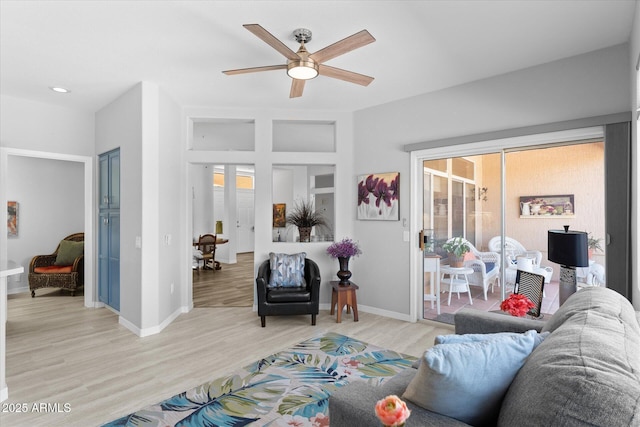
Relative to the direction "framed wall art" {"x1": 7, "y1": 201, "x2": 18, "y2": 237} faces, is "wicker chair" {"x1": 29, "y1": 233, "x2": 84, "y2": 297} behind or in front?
in front

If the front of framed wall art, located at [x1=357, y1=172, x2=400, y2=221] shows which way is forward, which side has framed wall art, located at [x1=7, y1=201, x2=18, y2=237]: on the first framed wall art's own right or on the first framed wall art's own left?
on the first framed wall art's own right

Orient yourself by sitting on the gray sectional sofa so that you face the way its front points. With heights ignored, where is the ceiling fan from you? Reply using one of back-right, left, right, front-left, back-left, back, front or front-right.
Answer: front-right

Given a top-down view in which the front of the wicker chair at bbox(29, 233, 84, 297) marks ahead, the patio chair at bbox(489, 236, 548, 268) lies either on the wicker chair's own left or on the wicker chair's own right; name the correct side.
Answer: on the wicker chair's own left

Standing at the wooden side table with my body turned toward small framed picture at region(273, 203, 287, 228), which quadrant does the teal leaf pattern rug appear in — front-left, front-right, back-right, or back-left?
back-left

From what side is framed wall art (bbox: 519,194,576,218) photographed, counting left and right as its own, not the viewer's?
front

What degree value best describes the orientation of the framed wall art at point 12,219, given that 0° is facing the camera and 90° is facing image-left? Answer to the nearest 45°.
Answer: approximately 0°

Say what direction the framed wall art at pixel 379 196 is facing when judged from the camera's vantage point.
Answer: facing the viewer and to the left of the viewer
